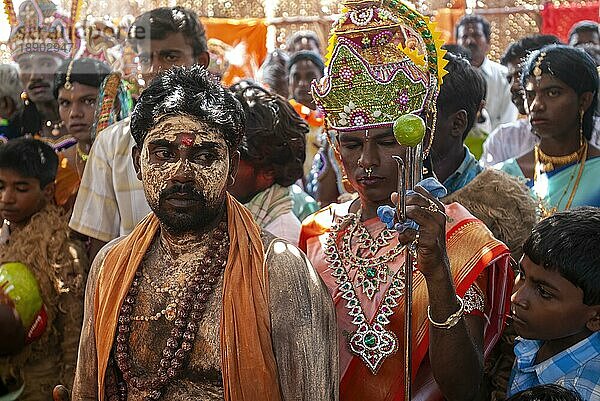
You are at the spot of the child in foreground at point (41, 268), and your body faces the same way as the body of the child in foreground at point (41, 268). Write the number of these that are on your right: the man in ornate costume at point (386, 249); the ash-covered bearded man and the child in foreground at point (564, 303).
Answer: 0

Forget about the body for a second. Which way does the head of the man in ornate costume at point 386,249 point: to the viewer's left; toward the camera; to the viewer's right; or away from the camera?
toward the camera

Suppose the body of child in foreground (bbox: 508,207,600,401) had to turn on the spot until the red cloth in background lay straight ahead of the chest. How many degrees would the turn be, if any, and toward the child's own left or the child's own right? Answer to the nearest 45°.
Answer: approximately 135° to the child's own right

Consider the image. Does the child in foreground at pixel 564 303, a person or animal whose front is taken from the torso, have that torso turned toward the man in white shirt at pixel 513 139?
no

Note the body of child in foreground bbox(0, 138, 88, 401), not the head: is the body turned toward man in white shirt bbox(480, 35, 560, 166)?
no

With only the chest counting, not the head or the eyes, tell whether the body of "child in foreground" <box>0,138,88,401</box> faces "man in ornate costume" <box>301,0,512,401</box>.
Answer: no

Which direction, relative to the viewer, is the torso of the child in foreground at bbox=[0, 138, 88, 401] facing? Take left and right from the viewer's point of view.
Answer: facing the viewer and to the left of the viewer

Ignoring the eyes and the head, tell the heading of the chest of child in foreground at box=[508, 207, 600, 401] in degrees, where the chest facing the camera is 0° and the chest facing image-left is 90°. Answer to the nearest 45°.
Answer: approximately 45°

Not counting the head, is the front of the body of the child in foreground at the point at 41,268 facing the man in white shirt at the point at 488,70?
no

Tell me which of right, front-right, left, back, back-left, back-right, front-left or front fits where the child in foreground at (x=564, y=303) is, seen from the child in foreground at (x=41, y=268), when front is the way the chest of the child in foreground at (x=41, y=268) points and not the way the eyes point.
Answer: left

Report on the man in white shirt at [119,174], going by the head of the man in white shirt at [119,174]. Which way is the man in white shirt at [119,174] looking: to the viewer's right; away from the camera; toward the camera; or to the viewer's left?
toward the camera

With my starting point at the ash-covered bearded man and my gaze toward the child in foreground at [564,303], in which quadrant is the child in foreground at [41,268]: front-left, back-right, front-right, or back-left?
back-left

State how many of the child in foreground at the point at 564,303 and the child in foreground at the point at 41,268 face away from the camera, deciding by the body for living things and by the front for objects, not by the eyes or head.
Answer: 0

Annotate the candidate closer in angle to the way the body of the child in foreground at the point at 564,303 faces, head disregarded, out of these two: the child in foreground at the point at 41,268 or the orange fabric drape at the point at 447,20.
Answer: the child in foreground
